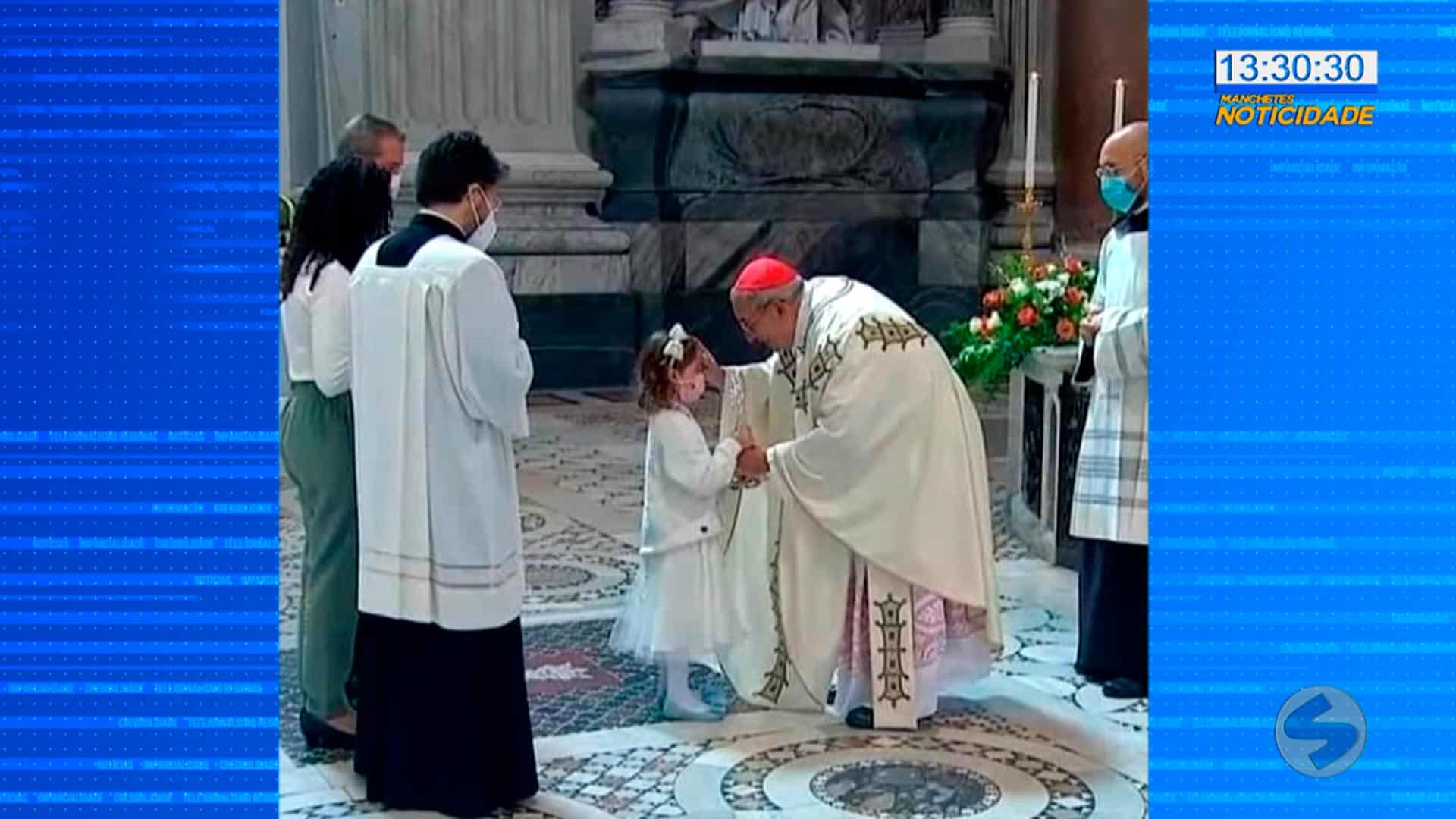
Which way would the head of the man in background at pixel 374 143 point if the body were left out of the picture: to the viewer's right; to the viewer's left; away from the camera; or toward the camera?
to the viewer's right

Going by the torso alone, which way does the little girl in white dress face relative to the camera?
to the viewer's right

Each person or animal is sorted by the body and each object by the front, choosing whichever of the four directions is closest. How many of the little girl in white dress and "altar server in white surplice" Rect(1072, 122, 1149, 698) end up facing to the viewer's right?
1

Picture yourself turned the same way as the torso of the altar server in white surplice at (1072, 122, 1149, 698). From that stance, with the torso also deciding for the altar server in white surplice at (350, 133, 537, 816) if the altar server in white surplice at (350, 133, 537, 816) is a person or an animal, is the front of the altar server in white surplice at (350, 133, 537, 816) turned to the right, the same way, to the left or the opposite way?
the opposite way

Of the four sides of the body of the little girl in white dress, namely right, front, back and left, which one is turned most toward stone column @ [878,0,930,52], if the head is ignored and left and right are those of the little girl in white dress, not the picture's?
left

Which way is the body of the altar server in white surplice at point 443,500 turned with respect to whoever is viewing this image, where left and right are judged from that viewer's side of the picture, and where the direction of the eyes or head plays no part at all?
facing away from the viewer and to the right of the viewer

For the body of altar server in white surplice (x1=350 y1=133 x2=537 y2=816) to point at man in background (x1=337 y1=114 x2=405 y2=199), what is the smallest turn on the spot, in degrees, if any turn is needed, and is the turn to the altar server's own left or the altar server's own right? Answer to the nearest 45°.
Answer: approximately 45° to the altar server's own left

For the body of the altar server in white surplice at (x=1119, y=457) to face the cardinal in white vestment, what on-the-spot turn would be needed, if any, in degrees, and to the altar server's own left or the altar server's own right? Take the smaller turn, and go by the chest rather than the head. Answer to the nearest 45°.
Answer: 0° — they already face them

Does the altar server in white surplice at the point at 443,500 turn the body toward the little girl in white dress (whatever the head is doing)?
yes

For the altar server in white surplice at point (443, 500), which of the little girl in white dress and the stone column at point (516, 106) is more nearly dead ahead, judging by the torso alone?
the little girl in white dress

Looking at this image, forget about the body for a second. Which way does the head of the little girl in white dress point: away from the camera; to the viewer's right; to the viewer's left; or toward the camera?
to the viewer's right
